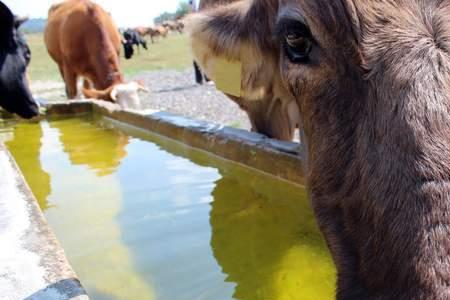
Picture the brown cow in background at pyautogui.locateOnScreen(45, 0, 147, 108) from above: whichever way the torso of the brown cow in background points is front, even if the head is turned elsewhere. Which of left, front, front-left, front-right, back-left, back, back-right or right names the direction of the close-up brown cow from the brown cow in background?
front-right

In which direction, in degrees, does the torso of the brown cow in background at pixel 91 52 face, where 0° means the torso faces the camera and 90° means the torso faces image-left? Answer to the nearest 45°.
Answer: approximately 315°
